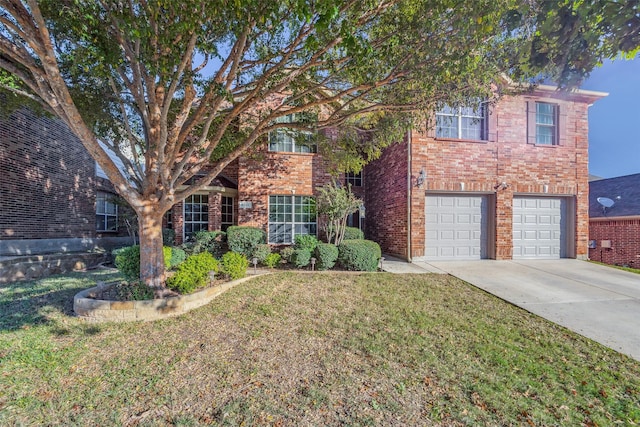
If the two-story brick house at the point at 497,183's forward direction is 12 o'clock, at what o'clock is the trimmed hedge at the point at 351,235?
The trimmed hedge is roughly at 2 o'clock from the two-story brick house.

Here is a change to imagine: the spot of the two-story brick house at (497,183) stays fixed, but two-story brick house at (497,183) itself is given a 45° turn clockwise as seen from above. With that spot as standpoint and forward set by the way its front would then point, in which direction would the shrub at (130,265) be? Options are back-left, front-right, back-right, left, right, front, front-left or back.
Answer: front

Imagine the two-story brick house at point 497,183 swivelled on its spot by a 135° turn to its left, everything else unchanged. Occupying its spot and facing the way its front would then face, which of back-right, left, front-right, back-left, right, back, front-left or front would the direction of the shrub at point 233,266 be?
back

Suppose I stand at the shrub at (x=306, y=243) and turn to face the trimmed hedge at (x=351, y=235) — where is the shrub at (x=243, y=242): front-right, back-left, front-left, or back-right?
back-left

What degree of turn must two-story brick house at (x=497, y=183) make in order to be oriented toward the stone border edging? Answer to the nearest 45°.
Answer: approximately 45° to its right

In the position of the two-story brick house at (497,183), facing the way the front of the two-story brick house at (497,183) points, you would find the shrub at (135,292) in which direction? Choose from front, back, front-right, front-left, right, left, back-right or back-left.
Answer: front-right

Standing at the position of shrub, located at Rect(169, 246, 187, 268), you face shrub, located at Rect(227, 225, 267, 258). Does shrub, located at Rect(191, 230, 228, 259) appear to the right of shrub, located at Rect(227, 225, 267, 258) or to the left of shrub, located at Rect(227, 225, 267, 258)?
left

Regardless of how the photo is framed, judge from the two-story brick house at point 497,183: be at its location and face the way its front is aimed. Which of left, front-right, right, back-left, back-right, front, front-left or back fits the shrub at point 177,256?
front-right

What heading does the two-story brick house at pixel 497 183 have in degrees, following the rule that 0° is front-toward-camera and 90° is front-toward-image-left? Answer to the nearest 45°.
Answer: approximately 0°
